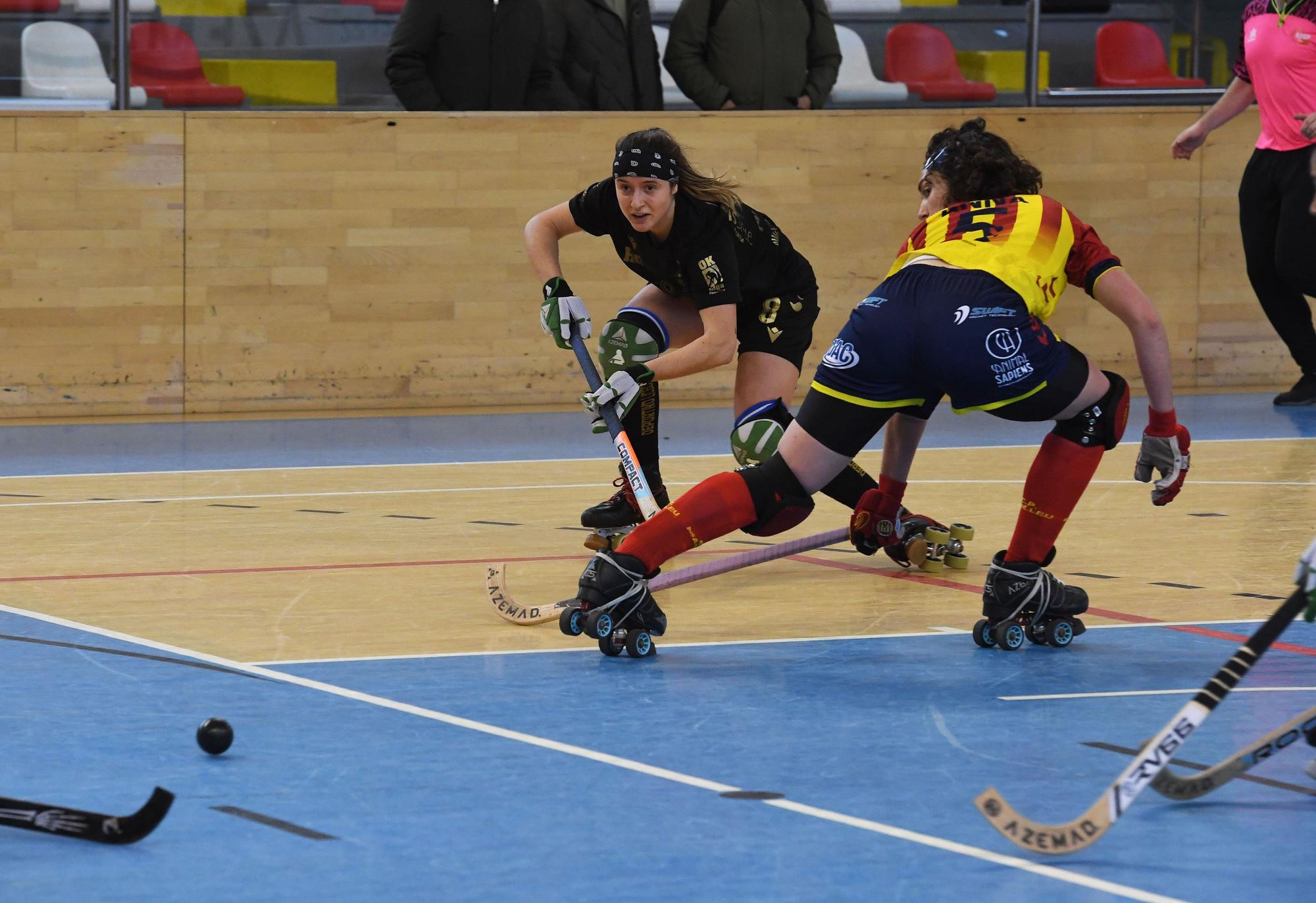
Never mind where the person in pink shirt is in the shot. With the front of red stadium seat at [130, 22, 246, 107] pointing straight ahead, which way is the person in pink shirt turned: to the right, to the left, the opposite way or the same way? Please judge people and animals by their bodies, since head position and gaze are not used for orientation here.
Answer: to the right

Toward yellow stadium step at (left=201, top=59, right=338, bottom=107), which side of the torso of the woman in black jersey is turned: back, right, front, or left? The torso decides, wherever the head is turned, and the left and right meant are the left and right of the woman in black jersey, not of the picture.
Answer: right

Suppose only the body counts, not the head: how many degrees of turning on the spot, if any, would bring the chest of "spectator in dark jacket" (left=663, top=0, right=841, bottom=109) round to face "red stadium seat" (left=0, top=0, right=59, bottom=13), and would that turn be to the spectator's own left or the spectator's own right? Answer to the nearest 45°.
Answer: approximately 90° to the spectator's own right

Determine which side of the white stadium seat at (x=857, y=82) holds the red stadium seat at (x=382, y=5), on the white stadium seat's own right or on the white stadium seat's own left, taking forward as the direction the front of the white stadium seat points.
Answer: on the white stadium seat's own right

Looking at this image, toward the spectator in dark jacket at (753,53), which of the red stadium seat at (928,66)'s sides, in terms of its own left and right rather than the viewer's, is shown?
right

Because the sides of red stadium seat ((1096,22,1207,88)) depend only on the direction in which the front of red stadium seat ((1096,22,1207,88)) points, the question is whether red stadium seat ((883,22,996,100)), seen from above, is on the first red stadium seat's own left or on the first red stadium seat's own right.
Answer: on the first red stadium seat's own right

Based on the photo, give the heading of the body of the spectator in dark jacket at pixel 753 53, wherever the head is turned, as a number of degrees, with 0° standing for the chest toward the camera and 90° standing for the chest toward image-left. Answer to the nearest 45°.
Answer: approximately 0°

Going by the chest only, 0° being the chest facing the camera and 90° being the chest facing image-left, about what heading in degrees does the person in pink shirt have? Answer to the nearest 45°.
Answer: approximately 0°
